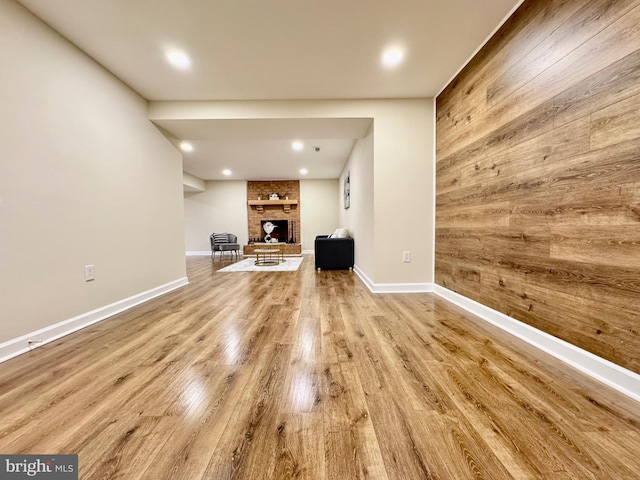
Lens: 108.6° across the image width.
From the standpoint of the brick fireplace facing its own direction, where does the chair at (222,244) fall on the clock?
The chair is roughly at 2 o'clock from the brick fireplace.

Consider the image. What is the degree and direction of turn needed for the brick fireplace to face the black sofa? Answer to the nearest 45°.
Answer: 0° — it already faces it

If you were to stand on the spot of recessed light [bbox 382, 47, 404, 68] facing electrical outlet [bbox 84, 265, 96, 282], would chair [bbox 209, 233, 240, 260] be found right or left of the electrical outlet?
right

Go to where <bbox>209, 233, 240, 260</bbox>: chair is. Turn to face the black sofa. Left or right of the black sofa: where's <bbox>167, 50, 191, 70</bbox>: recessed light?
right

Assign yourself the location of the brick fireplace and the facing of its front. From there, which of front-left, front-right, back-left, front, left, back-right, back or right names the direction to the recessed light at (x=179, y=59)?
front

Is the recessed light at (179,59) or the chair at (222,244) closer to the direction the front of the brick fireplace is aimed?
the recessed light

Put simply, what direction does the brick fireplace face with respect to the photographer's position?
facing the viewer

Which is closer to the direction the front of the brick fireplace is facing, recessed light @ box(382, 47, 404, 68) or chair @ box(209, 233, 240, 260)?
the recessed light

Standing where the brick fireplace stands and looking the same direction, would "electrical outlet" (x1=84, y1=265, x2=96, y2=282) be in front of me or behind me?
in front

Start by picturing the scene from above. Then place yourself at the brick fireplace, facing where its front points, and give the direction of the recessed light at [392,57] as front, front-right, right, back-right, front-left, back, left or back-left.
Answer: front
